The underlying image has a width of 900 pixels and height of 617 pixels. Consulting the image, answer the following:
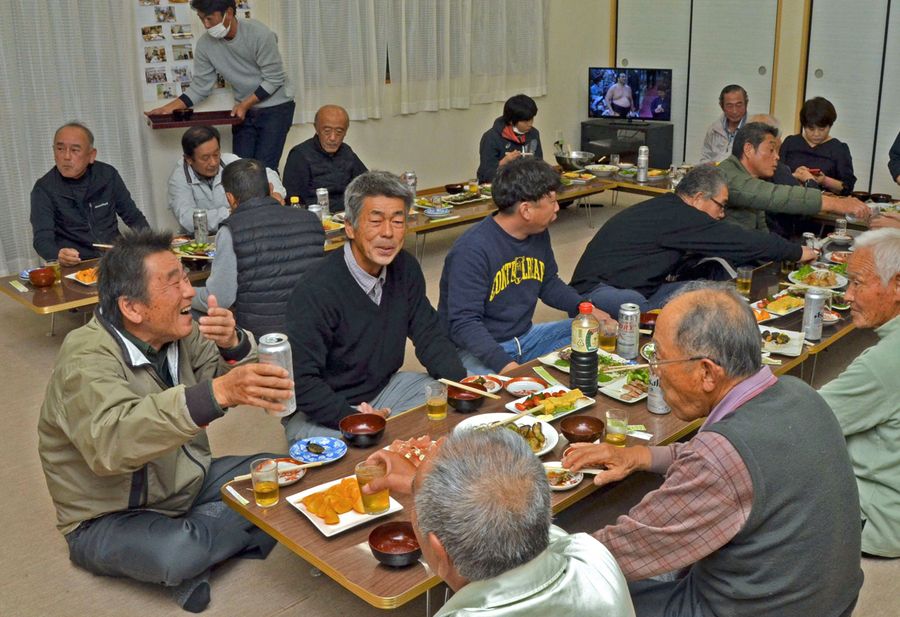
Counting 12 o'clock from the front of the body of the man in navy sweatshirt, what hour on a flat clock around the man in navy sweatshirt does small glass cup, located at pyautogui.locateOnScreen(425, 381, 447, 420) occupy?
The small glass cup is roughly at 2 o'clock from the man in navy sweatshirt.

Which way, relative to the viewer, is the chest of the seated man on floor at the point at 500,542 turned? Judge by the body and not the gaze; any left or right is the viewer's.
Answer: facing away from the viewer and to the left of the viewer

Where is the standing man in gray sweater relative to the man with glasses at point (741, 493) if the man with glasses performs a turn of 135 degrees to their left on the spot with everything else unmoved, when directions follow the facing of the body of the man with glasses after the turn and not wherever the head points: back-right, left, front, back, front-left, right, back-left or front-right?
back-right

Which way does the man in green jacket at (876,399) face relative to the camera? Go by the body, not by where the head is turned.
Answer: to the viewer's left

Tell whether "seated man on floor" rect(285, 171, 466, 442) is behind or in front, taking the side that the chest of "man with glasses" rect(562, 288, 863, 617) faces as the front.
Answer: in front

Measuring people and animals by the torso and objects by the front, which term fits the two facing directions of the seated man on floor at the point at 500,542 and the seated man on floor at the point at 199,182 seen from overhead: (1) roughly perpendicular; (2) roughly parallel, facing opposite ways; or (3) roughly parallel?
roughly parallel, facing opposite ways

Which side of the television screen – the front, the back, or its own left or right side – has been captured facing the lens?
front

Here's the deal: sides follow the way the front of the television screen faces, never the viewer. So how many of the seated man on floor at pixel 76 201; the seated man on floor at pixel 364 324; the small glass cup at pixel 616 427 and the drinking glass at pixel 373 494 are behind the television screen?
0

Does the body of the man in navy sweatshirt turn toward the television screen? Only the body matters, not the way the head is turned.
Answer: no

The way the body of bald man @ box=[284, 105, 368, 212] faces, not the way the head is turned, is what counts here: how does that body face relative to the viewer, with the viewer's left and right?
facing the viewer

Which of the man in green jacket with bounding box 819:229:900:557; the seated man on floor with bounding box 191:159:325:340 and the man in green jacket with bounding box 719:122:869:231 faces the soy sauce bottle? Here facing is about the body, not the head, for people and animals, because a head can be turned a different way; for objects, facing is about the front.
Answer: the man in green jacket with bounding box 819:229:900:557

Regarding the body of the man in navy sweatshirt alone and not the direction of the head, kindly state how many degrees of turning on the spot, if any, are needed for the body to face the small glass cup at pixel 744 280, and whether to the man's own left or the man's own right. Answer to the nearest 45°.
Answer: approximately 90° to the man's own left

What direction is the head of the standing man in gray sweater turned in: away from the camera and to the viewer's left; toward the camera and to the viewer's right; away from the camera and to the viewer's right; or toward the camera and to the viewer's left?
toward the camera and to the viewer's left

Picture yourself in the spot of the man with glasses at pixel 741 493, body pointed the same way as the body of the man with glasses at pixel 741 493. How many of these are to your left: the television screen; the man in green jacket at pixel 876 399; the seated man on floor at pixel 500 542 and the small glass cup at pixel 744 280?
1

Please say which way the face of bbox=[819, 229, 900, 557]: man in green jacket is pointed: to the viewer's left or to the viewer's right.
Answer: to the viewer's left

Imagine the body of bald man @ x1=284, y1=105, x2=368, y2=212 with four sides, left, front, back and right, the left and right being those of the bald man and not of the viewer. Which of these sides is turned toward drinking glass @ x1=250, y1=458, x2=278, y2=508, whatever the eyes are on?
front

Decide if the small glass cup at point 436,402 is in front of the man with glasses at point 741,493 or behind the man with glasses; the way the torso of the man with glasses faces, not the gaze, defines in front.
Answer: in front
